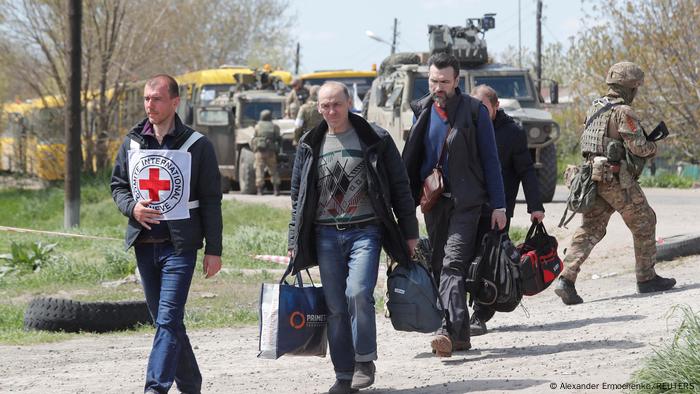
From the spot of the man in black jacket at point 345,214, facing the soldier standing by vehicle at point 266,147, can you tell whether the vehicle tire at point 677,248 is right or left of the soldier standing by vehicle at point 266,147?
right

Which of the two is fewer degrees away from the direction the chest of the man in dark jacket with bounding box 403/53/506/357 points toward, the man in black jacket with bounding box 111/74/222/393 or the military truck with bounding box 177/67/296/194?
the man in black jacket

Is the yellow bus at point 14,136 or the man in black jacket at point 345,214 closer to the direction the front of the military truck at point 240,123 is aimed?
the man in black jacket

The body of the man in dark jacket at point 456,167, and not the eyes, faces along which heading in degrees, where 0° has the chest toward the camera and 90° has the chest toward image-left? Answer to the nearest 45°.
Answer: approximately 45°

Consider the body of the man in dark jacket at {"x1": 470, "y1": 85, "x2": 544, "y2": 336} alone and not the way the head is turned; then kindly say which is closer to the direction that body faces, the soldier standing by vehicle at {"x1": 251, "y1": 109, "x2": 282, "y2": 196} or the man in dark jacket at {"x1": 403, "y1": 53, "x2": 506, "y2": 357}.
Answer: the man in dark jacket

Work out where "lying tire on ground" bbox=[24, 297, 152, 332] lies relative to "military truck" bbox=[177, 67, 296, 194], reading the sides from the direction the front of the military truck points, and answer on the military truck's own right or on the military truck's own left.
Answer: on the military truck's own right
